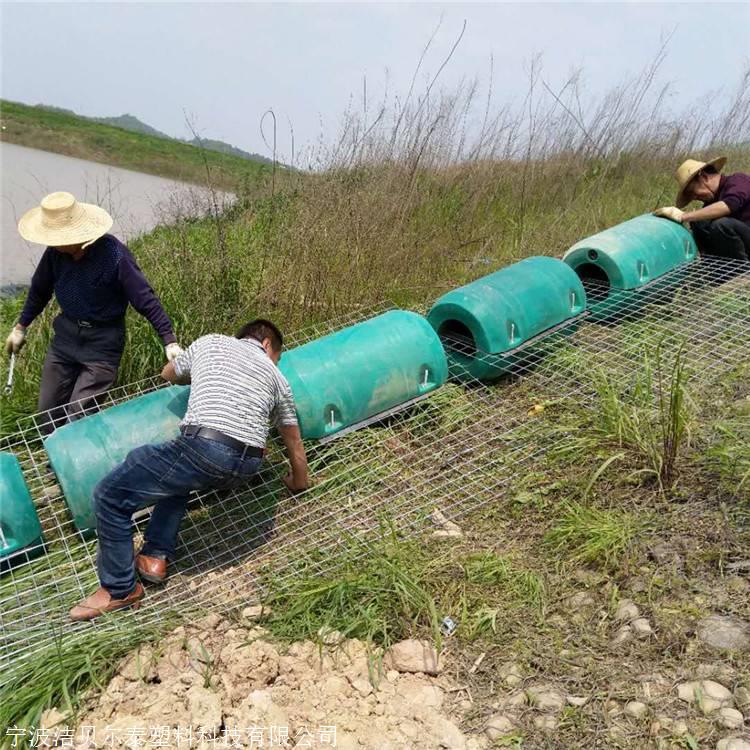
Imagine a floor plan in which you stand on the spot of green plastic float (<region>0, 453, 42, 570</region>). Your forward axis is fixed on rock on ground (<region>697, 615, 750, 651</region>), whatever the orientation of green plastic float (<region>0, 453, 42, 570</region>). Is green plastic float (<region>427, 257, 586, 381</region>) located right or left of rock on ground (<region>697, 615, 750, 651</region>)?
left

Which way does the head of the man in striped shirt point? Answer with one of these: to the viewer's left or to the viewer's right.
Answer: to the viewer's right

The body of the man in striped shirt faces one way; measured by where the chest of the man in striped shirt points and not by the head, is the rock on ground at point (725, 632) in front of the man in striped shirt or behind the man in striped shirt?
behind

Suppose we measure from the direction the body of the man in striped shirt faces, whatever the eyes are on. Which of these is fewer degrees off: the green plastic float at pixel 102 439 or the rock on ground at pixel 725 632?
the green plastic float
